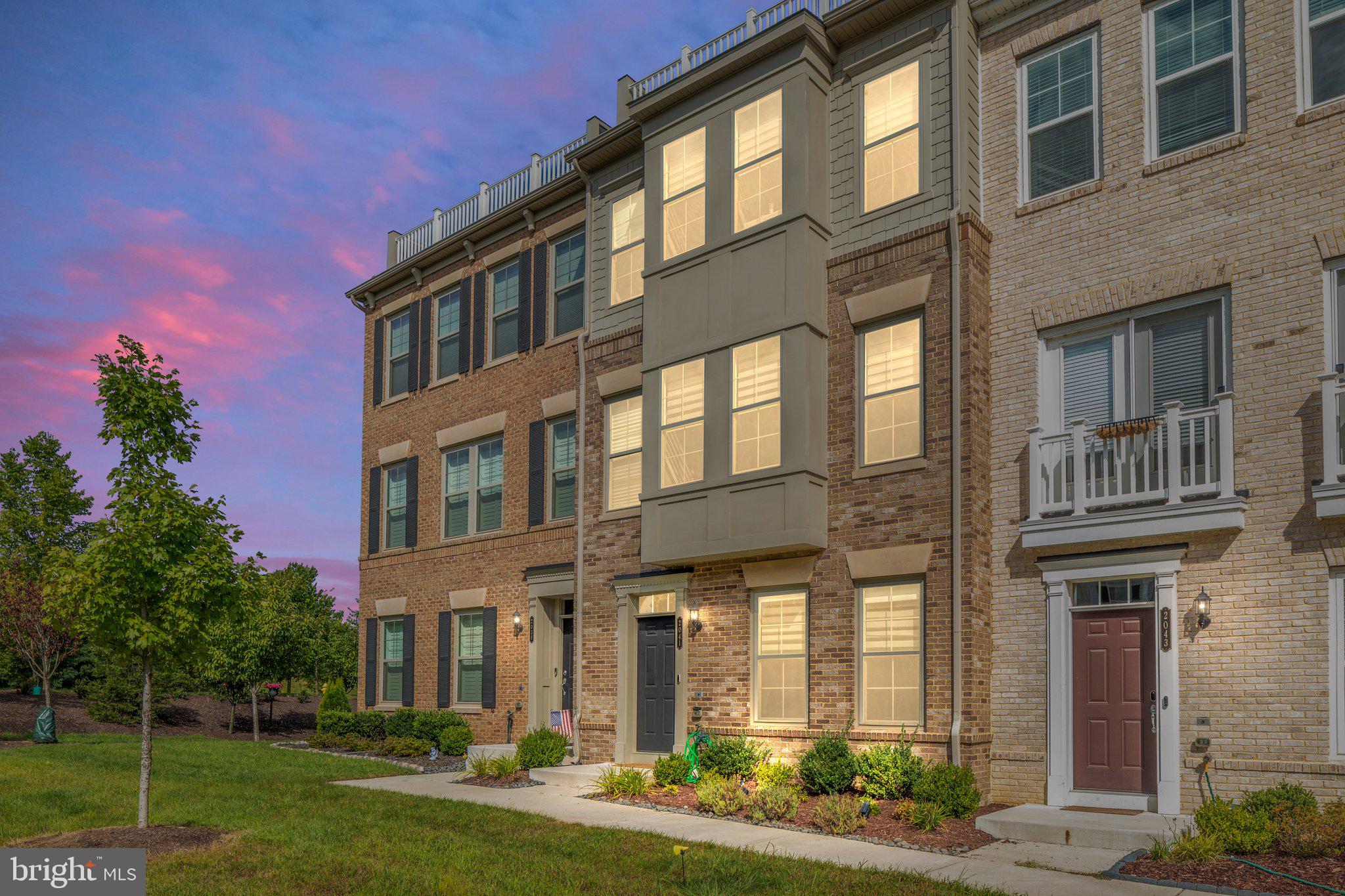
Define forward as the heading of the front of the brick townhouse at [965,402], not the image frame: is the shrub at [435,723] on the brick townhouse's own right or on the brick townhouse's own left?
on the brick townhouse's own right

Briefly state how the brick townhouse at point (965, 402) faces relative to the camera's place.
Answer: facing the viewer and to the left of the viewer

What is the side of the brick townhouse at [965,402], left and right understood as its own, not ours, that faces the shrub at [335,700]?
right

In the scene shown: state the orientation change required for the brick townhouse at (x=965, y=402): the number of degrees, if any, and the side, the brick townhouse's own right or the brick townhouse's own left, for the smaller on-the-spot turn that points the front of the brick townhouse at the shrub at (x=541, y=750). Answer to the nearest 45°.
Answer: approximately 90° to the brick townhouse's own right
